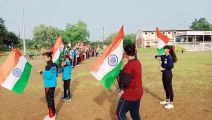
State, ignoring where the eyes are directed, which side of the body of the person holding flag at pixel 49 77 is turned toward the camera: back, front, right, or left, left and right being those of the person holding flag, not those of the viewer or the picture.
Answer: left

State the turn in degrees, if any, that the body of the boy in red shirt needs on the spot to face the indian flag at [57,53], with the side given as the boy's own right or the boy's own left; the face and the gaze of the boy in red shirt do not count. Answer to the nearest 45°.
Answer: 0° — they already face it

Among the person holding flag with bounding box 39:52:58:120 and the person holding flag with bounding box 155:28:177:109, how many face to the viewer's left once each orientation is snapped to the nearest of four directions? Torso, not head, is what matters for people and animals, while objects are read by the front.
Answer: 2

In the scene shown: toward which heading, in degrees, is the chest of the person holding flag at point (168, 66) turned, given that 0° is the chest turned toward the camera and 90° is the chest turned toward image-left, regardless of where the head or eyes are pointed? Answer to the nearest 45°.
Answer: approximately 90°

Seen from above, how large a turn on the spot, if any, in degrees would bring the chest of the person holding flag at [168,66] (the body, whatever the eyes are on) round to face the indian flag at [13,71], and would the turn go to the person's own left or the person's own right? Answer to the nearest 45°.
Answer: approximately 45° to the person's own left

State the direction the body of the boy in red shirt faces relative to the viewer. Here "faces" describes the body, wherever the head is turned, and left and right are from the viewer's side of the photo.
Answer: facing away from the viewer and to the left of the viewer
